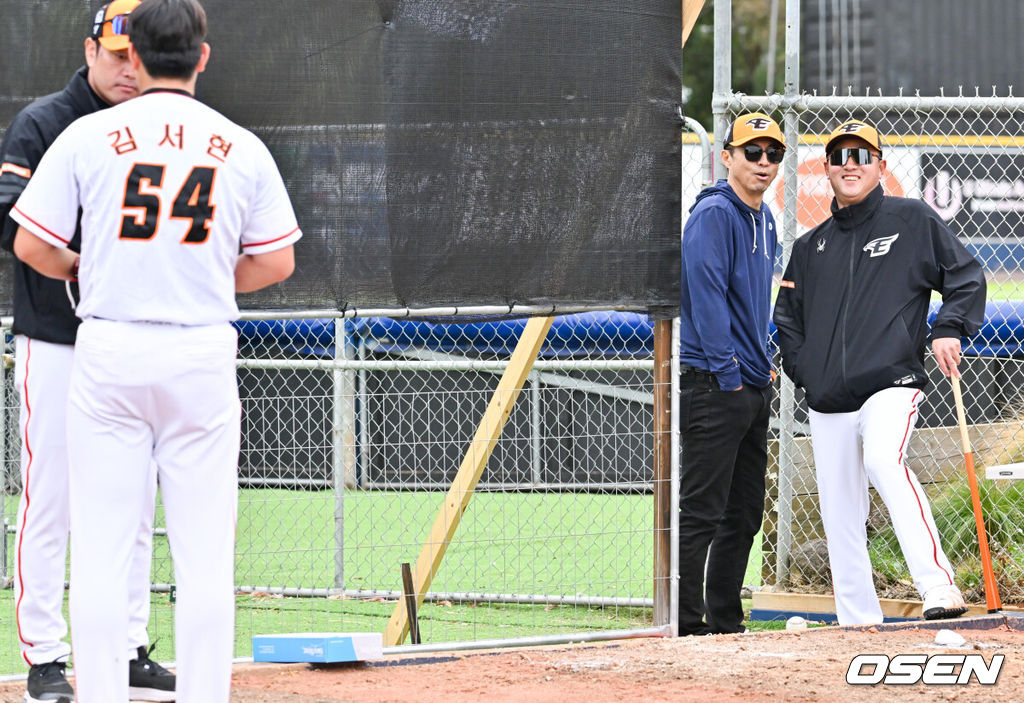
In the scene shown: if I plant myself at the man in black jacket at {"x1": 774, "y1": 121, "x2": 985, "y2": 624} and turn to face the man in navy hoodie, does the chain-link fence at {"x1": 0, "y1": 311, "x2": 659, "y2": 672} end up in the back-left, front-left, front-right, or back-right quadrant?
front-right

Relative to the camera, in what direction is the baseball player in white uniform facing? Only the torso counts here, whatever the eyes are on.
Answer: away from the camera

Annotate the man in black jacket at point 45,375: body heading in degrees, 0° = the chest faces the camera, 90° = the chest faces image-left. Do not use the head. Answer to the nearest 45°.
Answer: approximately 315°

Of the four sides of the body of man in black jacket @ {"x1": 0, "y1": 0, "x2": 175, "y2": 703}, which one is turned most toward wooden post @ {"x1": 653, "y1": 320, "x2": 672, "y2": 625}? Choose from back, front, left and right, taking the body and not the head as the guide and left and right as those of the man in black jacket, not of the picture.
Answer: left

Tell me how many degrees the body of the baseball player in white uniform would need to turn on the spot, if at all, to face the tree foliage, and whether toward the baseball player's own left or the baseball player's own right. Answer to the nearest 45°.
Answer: approximately 45° to the baseball player's own right

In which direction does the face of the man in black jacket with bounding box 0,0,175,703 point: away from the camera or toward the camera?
toward the camera

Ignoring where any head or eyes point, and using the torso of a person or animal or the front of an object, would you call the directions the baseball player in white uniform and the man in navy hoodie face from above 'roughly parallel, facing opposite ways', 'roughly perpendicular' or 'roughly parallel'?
roughly parallel, facing opposite ways

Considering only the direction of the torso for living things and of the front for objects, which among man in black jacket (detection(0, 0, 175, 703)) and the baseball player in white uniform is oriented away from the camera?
the baseball player in white uniform

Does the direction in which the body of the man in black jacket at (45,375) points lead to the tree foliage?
no

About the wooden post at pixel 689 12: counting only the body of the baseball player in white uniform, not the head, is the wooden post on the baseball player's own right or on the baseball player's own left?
on the baseball player's own right

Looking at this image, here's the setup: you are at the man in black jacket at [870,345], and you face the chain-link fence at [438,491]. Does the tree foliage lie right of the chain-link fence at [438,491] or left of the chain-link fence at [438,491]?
right

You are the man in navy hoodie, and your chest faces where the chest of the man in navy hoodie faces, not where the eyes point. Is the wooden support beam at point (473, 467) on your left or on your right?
on your right

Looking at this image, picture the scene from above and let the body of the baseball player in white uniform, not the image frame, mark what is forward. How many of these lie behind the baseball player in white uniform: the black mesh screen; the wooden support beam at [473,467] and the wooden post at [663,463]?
0

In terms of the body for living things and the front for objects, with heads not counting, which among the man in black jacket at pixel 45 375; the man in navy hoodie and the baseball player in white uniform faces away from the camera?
the baseball player in white uniform

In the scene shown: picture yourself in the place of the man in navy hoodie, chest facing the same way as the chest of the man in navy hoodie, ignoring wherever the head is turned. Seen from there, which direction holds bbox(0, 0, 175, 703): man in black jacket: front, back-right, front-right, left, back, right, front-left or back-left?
right

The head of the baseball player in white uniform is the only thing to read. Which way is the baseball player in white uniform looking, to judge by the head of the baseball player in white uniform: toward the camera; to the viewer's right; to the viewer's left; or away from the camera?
away from the camera
